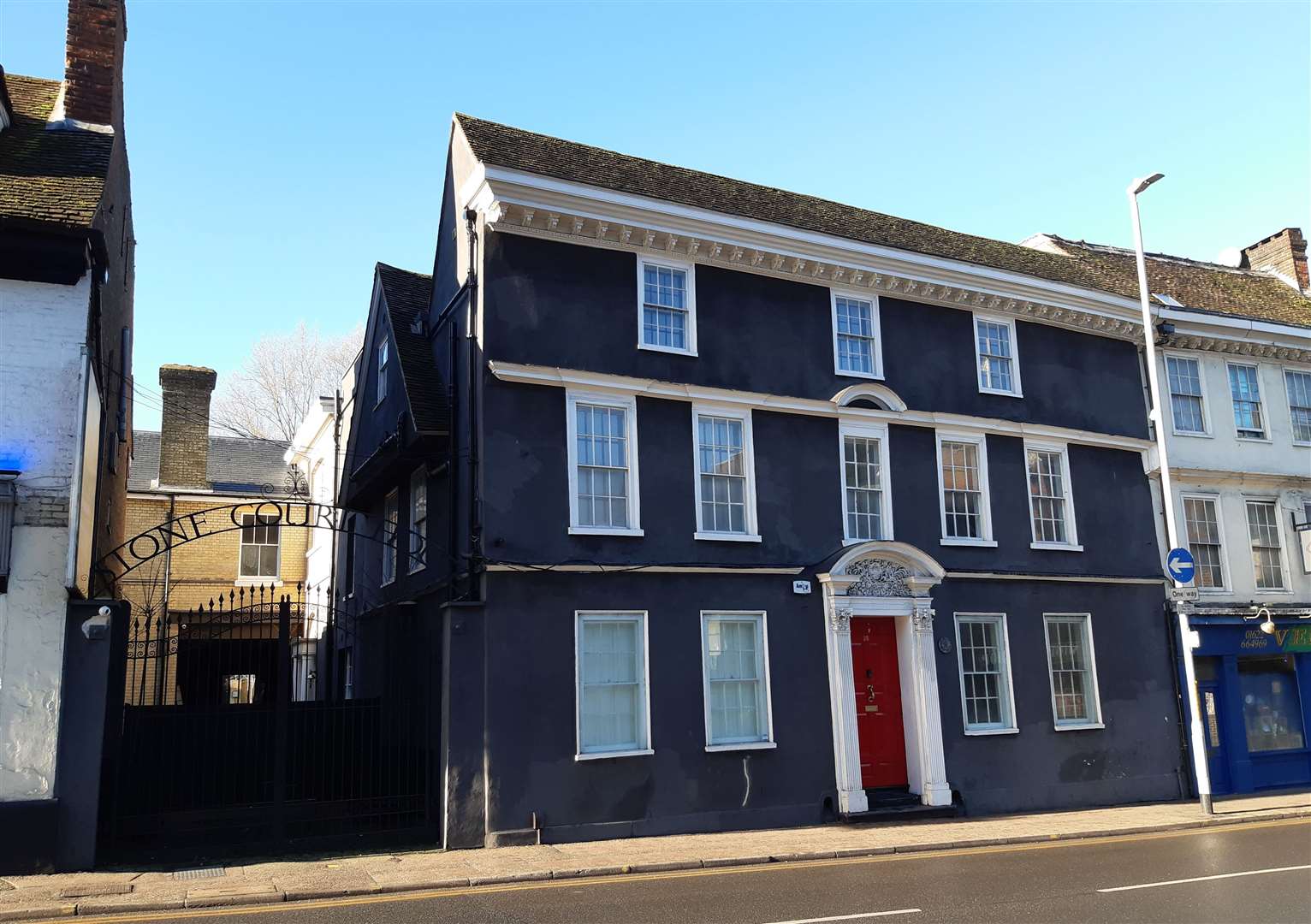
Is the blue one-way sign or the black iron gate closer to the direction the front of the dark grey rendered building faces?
the blue one-way sign

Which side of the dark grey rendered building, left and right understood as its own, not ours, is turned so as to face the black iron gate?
right

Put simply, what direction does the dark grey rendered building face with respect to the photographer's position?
facing the viewer and to the right of the viewer

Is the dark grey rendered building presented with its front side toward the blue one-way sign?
no
